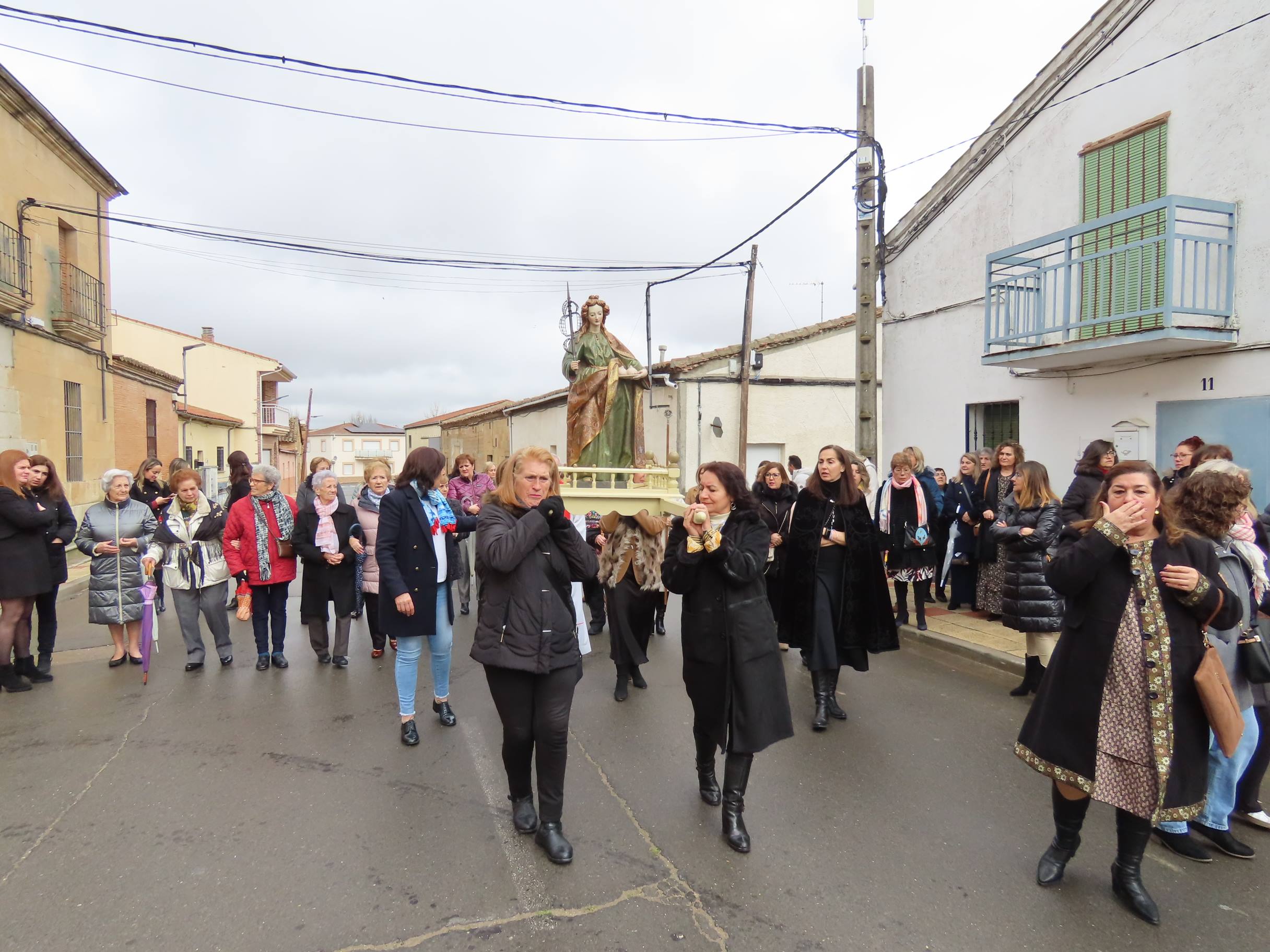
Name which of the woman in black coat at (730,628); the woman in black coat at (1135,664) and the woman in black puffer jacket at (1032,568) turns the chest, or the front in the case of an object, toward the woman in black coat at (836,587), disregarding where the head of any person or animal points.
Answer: the woman in black puffer jacket

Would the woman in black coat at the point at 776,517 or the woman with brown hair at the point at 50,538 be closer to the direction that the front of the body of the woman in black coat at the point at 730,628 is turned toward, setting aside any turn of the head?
the woman with brown hair

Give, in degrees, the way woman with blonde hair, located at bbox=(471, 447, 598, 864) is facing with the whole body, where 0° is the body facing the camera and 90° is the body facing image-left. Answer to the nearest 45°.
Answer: approximately 315°

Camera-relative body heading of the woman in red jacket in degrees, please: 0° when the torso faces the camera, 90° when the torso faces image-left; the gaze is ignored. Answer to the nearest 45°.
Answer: approximately 0°

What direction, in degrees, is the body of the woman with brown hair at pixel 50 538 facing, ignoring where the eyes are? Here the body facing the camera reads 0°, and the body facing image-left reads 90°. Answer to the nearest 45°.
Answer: approximately 45°

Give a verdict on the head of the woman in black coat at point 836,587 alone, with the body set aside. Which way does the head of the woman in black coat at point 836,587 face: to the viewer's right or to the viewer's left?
to the viewer's left

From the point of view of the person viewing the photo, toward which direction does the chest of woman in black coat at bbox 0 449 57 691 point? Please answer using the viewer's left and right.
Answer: facing to the right of the viewer

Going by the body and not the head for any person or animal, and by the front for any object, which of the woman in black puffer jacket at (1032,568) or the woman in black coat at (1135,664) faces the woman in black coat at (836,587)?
the woman in black puffer jacket

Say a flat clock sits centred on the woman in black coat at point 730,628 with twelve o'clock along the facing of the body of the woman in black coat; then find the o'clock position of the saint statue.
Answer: The saint statue is roughly at 4 o'clock from the woman in black coat.
